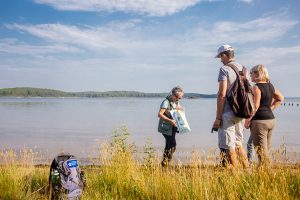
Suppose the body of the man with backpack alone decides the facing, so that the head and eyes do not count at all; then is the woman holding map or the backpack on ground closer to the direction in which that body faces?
the woman holding map

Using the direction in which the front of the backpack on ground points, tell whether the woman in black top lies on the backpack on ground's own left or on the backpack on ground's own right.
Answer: on the backpack on ground's own left

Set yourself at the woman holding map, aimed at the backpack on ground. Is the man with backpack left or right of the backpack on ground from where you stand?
left

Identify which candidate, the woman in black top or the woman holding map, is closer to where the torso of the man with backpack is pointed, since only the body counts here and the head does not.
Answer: the woman holding map

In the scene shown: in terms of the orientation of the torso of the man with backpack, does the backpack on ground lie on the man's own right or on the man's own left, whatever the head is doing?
on the man's own left

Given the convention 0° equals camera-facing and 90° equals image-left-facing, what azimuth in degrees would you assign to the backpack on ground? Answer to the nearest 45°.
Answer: approximately 315°

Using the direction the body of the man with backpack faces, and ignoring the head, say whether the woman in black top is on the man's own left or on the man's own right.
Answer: on the man's own right
